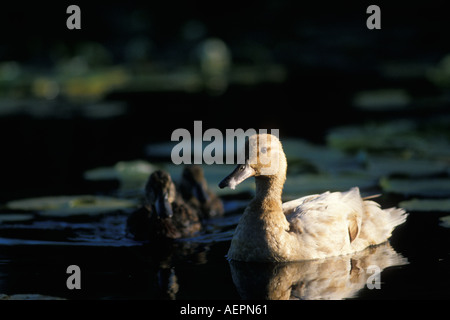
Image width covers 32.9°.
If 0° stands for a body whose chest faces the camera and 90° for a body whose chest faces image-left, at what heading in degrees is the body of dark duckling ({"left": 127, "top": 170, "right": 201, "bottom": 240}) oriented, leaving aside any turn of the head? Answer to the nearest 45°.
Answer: approximately 0°

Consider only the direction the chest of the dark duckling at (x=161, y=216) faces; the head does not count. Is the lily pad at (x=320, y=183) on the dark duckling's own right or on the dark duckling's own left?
on the dark duckling's own left

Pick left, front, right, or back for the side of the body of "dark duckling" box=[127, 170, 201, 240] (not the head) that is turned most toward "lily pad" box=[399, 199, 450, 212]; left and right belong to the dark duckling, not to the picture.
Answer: left

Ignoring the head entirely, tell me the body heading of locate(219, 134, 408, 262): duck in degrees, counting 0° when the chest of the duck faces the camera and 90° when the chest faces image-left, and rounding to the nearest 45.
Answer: approximately 45°

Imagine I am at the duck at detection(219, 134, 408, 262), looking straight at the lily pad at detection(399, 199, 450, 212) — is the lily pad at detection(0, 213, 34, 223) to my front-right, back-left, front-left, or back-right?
back-left

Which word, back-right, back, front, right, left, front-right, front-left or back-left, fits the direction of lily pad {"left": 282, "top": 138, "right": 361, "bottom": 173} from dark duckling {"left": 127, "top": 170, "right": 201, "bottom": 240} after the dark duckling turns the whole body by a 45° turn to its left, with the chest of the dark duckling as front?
left

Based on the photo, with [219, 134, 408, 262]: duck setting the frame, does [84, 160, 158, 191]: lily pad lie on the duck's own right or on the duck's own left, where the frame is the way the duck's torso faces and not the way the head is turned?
on the duck's own right

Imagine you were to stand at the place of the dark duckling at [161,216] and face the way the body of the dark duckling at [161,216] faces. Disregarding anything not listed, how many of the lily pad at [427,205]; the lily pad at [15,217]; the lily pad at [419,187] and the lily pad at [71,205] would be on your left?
2

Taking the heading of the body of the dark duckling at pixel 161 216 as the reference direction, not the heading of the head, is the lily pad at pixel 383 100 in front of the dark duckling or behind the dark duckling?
behind

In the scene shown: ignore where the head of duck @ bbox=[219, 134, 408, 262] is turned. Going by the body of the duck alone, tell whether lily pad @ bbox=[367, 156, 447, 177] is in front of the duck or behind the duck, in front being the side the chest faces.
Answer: behind
